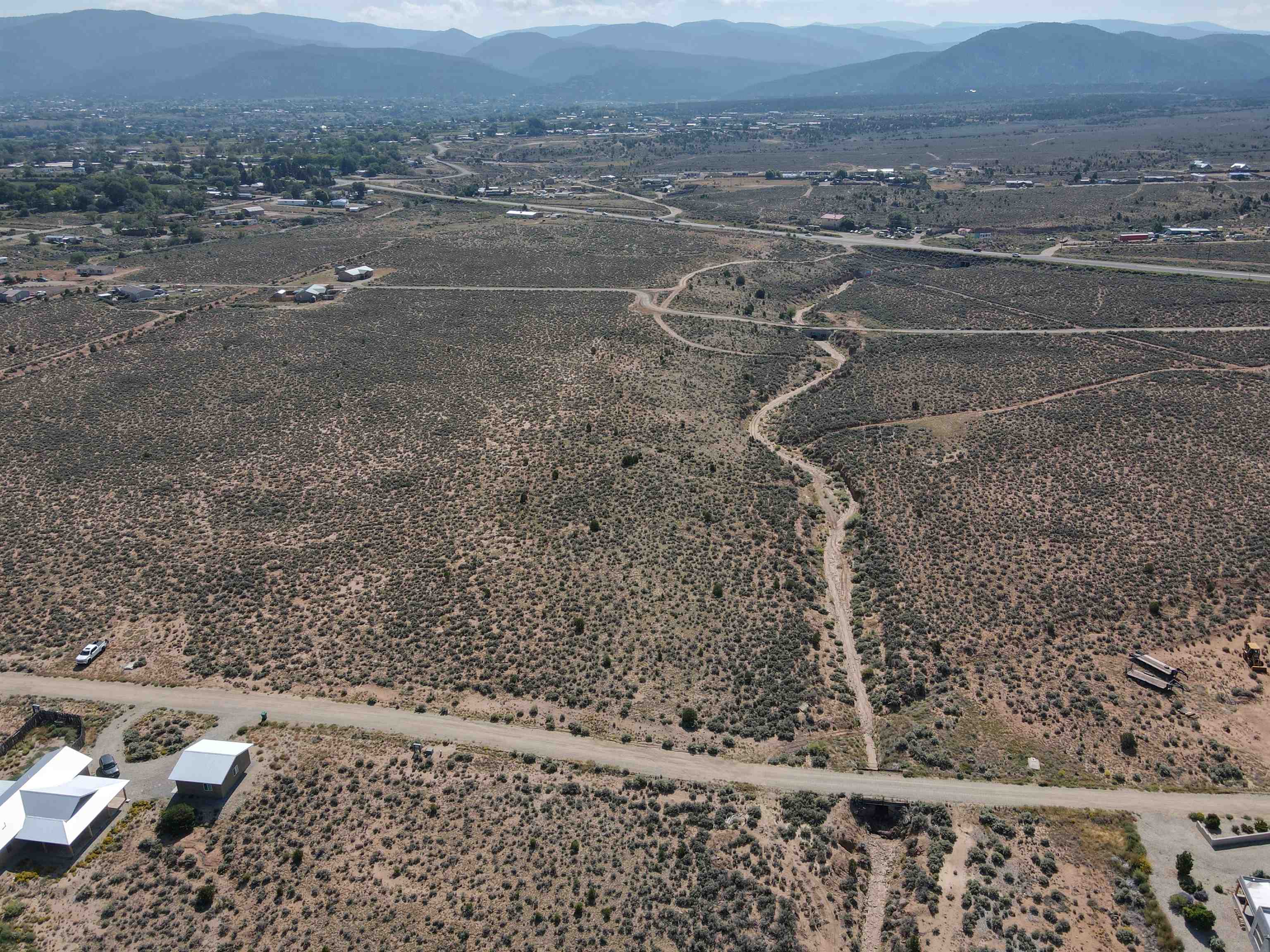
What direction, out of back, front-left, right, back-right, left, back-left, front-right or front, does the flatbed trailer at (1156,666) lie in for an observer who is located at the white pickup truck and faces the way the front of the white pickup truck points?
left

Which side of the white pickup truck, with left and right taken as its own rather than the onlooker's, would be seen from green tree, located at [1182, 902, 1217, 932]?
left

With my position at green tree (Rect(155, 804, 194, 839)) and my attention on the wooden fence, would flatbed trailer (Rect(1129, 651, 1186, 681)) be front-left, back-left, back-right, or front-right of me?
back-right

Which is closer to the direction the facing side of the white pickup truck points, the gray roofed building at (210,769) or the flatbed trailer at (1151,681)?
the gray roofed building

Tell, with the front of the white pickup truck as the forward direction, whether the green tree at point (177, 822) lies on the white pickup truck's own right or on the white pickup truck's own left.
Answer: on the white pickup truck's own left

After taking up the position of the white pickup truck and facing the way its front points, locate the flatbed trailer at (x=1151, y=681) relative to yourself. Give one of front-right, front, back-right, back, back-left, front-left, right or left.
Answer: left

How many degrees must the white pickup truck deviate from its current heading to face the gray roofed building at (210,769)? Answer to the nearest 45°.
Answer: approximately 45° to its left
